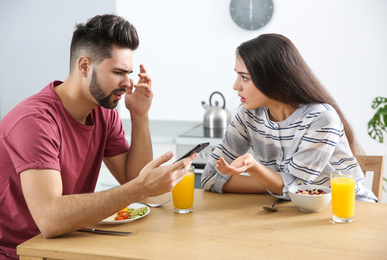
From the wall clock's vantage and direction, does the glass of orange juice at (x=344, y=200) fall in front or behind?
in front

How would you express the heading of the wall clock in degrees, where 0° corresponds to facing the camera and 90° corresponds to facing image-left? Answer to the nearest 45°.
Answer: approximately 0°

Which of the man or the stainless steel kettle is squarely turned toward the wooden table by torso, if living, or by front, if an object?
the man

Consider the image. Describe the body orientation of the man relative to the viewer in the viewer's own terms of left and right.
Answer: facing the viewer and to the right of the viewer

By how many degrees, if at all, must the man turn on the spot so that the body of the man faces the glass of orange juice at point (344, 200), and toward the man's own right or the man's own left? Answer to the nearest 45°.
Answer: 0° — they already face it

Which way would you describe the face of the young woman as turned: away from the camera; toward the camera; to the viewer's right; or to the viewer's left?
to the viewer's left

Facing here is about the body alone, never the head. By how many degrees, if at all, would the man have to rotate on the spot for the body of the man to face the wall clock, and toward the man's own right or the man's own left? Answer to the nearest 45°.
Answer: approximately 90° to the man's own left

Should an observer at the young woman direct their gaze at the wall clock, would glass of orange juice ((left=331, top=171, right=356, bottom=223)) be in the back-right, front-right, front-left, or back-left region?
back-right

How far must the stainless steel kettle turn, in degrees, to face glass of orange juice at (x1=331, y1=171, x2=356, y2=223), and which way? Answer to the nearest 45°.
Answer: approximately 90° to its left

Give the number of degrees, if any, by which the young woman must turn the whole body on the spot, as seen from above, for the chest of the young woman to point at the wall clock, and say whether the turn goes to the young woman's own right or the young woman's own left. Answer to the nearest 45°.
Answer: approximately 135° to the young woman's own right
